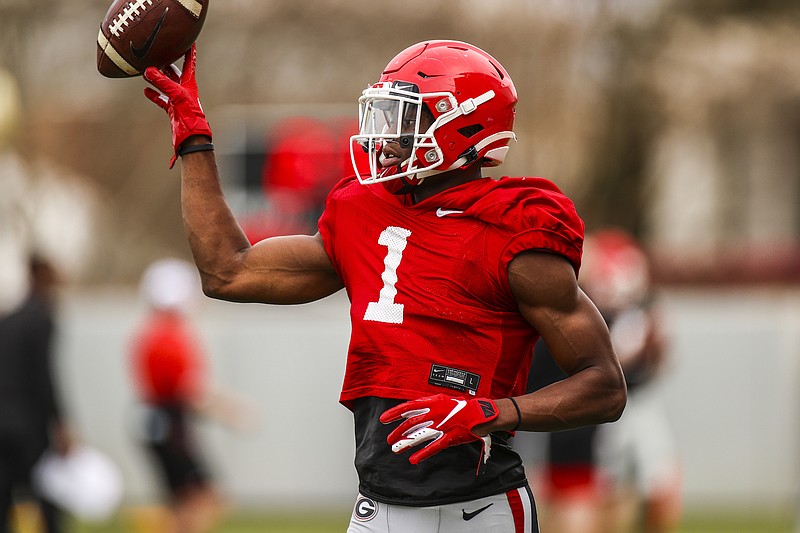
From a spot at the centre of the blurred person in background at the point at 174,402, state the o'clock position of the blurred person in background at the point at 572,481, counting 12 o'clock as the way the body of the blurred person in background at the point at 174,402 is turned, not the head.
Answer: the blurred person in background at the point at 572,481 is roughly at 1 o'clock from the blurred person in background at the point at 174,402.

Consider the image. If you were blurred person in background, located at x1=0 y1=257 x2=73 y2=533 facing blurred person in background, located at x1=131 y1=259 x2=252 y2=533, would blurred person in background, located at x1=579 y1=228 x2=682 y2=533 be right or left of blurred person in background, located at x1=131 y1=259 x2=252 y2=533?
right

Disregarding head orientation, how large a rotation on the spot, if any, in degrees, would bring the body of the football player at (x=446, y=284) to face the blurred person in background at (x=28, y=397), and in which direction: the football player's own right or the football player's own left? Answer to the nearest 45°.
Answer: approximately 90° to the football player's own right

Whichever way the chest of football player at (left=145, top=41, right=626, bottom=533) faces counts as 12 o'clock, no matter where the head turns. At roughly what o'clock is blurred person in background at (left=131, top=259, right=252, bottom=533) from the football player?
The blurred person in background is roughly at 4 o'clock from the football player.

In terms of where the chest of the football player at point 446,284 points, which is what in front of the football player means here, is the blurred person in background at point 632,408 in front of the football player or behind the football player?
behind

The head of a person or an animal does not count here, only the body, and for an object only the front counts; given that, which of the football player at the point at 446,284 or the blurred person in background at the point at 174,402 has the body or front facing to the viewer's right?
the blurred person in background

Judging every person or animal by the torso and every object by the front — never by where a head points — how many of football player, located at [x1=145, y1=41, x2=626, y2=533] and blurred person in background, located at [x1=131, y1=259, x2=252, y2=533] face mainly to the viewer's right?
1

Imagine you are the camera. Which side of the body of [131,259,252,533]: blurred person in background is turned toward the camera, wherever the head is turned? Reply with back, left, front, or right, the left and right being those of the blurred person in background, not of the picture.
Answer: right

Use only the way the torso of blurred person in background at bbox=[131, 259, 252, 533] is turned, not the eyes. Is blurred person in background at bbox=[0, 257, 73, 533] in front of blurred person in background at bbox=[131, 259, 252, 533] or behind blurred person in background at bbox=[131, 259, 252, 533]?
behind
